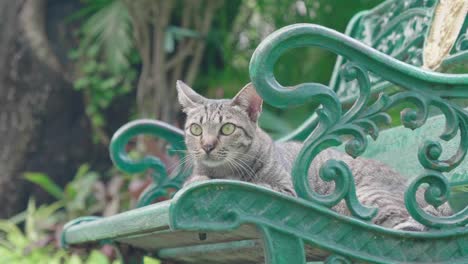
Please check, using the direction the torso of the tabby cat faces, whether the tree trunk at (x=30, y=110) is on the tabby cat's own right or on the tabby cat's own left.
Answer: on the tabby cat's own right

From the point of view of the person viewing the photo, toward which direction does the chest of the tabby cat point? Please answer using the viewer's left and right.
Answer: facing the viewer and to the left of the viewer
